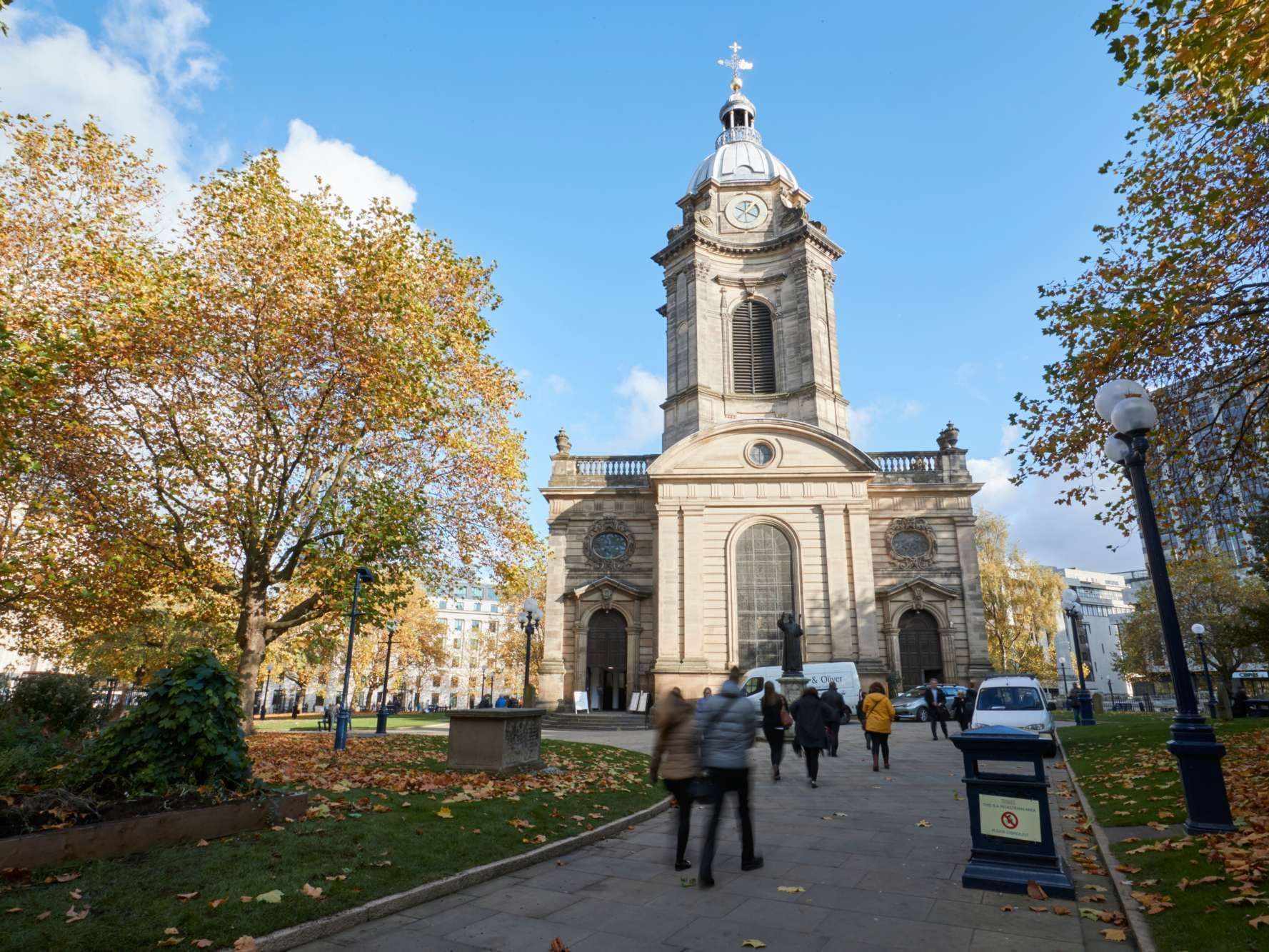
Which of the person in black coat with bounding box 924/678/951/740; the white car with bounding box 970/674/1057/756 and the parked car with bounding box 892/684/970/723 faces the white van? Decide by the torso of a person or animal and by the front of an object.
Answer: the parked car

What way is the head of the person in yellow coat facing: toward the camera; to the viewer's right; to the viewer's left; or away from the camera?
away from the camera

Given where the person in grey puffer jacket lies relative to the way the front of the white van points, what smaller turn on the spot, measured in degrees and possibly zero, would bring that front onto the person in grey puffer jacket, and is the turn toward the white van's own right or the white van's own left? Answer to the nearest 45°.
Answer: approximately 90° to the white van's own left

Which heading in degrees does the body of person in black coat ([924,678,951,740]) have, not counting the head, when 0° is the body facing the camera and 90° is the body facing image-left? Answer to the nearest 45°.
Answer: approximately 0°

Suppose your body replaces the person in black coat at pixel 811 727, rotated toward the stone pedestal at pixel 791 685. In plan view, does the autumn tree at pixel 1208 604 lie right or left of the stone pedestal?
right

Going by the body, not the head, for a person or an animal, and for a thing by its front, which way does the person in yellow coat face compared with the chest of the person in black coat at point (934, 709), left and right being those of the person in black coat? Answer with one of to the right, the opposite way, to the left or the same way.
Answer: the opposite way

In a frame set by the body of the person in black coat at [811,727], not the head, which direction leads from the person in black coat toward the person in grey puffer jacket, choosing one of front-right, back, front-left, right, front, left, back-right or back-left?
back

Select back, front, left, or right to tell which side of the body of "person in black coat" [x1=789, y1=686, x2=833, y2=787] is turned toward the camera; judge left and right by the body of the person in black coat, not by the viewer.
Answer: back

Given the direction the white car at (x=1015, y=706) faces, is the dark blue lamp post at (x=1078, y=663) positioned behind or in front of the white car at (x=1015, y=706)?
behind

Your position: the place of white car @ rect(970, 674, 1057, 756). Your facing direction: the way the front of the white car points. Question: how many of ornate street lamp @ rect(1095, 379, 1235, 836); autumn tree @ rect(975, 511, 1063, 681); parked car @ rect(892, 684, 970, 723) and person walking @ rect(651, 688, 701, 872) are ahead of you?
2

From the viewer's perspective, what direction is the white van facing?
to the viewer's left

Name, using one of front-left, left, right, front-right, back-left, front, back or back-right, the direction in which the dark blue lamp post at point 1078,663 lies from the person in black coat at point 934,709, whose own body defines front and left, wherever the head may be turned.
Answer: back-left
